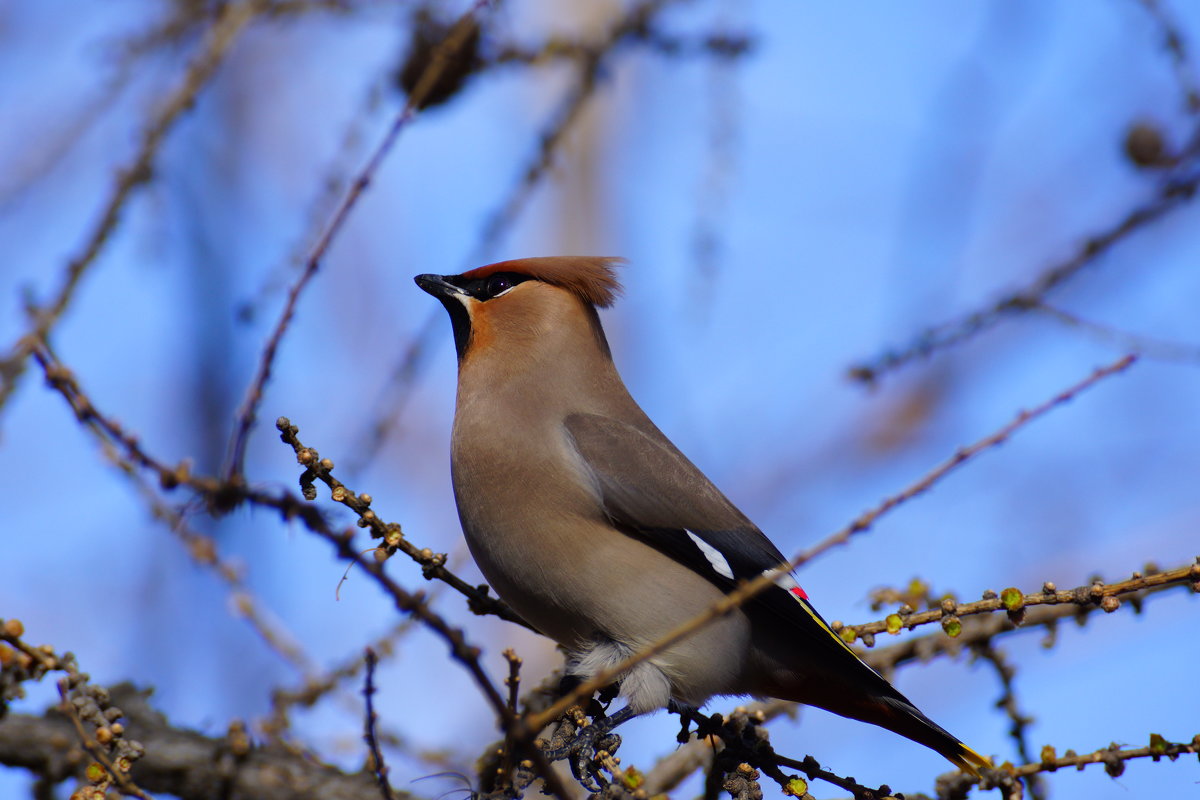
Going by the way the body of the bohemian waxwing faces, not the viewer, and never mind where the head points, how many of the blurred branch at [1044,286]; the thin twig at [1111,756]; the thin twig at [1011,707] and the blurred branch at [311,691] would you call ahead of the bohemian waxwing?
1

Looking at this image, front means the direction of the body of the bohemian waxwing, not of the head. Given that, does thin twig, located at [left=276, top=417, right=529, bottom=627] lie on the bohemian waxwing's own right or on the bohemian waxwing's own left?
on the bohemian waxwing's own right

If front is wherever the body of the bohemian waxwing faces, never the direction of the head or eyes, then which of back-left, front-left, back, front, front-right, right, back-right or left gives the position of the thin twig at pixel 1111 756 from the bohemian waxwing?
back-left

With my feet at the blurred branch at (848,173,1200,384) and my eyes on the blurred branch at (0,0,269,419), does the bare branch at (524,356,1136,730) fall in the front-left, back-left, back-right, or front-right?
front-left

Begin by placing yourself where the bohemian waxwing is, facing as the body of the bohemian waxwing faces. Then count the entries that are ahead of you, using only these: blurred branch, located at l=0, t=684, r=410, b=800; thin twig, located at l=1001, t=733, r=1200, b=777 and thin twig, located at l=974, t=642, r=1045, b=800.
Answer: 1

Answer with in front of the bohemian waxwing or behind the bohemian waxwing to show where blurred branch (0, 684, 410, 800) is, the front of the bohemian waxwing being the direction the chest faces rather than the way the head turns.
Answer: in front

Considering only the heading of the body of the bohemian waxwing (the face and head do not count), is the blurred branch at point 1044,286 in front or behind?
behind

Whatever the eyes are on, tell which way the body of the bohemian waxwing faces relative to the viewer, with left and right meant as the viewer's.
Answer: facing to the left of the viewer
